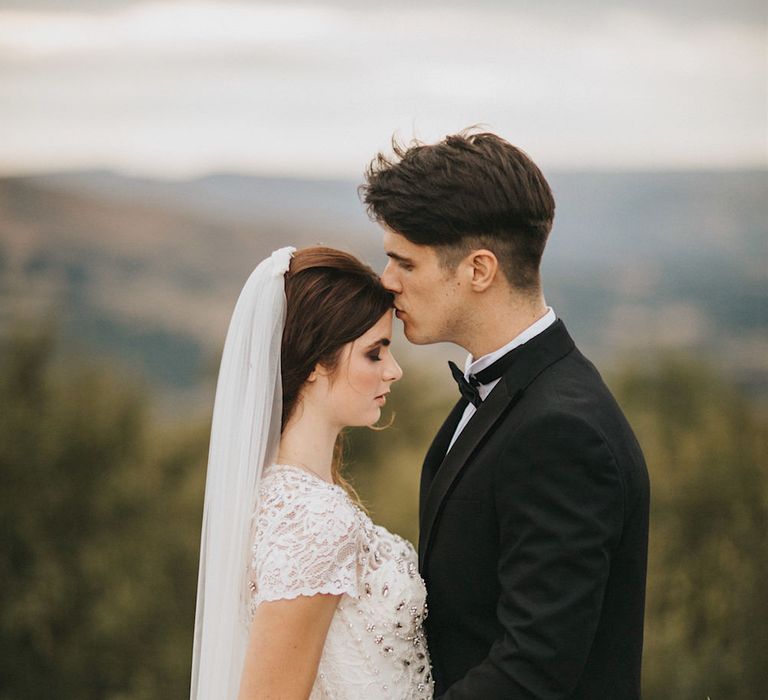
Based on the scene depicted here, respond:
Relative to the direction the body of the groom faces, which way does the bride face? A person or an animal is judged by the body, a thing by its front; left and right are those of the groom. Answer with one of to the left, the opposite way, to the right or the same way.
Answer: the opposite way

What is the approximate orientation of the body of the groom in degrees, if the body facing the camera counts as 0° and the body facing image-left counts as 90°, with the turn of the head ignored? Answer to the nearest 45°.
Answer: approximately 90°

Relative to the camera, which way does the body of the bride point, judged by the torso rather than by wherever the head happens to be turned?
to the viewer's right

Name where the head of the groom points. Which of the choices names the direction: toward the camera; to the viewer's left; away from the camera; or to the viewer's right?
to the viewer's left
